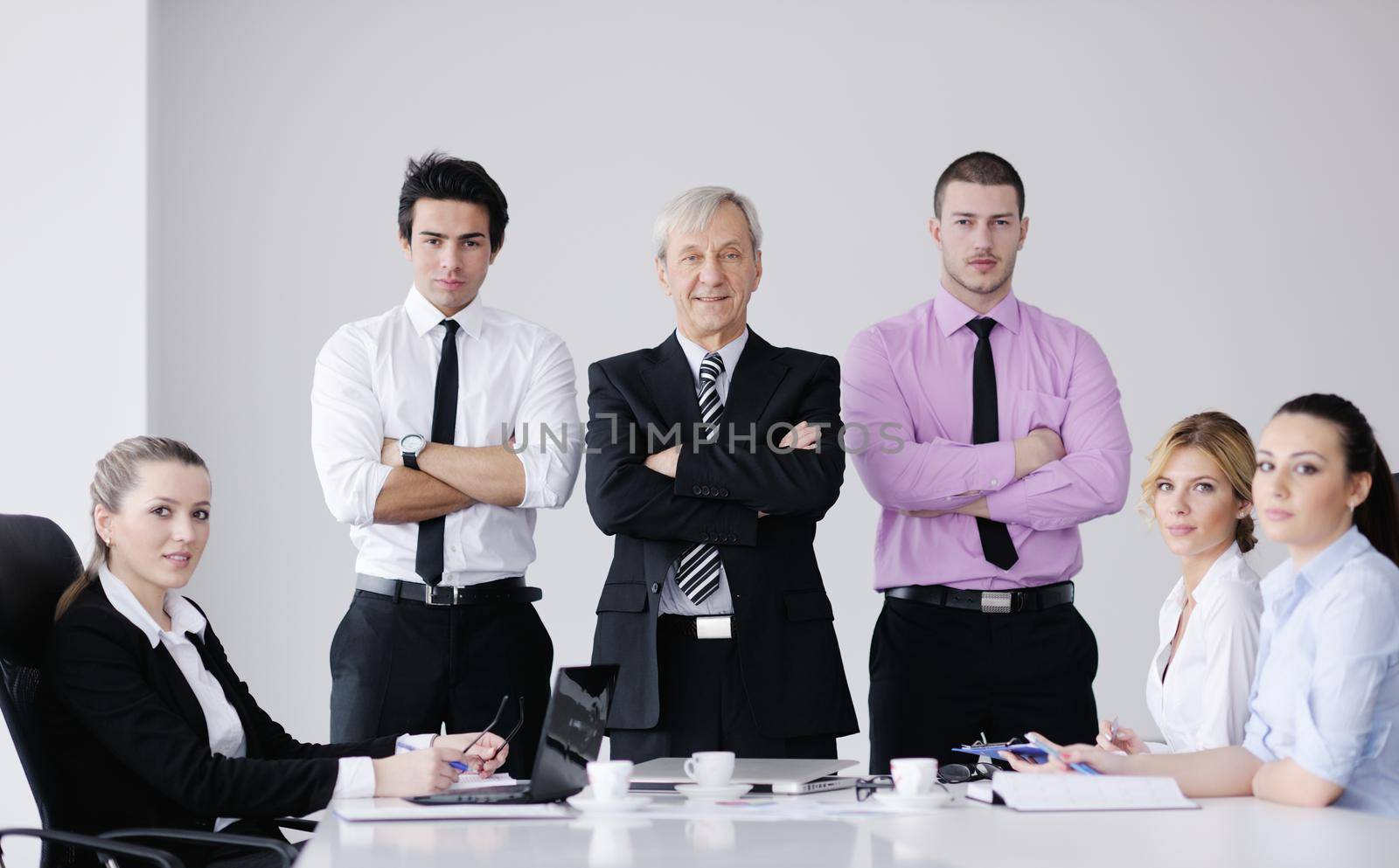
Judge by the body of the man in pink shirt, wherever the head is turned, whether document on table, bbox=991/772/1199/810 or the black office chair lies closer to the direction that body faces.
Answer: the document on table

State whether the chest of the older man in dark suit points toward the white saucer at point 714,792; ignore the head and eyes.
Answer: yes

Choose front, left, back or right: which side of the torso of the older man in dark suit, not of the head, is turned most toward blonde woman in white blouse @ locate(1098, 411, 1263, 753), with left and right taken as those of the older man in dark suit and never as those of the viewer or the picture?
left

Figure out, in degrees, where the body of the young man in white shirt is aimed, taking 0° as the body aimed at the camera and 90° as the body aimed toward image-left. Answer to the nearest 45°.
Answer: approximately 0°

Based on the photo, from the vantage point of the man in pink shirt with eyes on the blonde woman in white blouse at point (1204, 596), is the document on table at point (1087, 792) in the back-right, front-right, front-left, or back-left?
front-right

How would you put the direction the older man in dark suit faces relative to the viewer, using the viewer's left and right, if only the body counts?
facing the viewer

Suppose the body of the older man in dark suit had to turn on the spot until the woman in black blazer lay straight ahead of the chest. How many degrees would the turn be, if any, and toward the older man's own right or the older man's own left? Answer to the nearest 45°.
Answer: approximately 45° to the older man's own right

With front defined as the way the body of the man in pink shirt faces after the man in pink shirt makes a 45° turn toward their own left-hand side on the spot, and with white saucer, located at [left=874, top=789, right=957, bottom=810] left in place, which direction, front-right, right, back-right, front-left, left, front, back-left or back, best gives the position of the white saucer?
front-right

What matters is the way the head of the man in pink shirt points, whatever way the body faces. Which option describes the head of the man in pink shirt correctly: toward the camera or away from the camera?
toward the camera

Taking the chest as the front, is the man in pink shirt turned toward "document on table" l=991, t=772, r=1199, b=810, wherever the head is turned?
yes

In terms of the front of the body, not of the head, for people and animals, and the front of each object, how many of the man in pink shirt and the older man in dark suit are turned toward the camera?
2

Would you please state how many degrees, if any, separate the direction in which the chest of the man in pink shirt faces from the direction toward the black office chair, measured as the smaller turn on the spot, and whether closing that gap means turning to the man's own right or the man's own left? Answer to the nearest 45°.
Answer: approximately 45° to the man's own right

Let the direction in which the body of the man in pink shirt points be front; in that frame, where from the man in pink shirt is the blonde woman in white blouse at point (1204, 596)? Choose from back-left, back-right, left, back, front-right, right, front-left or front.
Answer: front-left

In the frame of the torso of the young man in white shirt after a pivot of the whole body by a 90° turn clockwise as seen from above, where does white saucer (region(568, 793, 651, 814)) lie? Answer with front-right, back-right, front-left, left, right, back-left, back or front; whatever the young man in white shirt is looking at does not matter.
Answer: left

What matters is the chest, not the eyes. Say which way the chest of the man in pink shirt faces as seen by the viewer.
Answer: toward the camera

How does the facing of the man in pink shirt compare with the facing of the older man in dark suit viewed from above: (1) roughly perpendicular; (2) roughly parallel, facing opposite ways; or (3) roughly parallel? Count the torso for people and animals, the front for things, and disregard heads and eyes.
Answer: roughly parallel

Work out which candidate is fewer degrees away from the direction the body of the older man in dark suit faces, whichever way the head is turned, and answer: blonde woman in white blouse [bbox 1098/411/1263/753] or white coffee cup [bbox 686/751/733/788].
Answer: the white coffee cup
